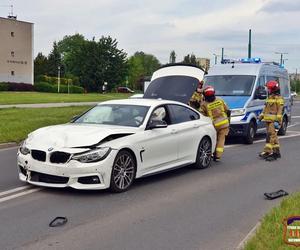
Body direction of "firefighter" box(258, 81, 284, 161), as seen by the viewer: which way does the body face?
to the viewer's left

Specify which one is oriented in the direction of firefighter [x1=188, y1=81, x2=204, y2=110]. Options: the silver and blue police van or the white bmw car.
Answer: the silver and blue police van

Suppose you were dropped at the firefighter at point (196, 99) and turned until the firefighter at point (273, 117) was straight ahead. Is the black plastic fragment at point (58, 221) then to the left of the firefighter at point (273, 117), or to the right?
right

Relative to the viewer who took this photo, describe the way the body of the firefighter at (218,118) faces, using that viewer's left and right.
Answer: facing away from the viewer and to the left of the viewer

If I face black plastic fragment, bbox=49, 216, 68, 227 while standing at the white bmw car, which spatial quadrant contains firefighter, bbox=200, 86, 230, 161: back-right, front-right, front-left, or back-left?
back-left

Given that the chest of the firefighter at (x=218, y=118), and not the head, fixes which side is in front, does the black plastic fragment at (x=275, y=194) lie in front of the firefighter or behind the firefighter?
behind

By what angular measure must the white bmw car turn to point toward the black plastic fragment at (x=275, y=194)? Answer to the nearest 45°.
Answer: approximately 135° to its left

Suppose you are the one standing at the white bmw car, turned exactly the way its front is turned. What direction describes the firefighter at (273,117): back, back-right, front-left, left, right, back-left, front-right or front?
back

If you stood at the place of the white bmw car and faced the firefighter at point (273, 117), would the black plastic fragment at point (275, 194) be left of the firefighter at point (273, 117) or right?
right

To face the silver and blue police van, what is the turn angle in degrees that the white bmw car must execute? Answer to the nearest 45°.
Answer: approximately 180°
